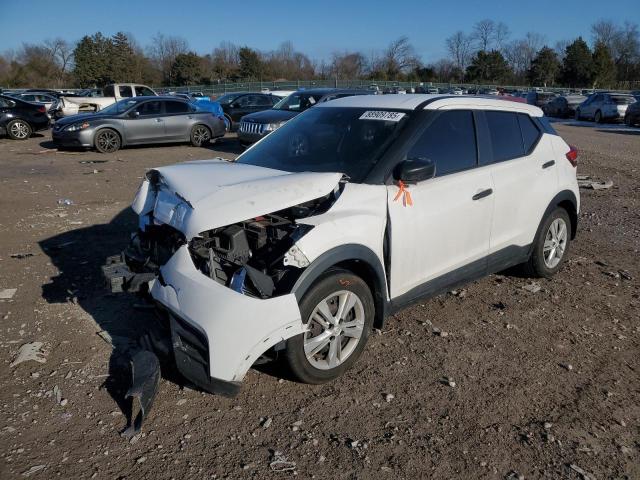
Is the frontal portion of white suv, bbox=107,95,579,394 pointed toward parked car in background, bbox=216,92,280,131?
no

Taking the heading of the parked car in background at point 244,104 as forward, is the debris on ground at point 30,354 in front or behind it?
in front

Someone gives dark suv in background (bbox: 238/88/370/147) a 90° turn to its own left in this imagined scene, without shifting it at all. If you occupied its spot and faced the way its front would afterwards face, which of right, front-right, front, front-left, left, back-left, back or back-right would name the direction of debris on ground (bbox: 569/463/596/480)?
front-right

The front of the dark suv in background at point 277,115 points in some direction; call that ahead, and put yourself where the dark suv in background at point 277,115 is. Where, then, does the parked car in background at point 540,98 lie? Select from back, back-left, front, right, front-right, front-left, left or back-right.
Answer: back

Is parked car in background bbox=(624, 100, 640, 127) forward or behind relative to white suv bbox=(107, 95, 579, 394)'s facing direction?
behind

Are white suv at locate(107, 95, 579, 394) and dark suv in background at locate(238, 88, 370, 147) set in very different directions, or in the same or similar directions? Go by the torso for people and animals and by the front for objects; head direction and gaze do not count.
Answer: same or similar directions

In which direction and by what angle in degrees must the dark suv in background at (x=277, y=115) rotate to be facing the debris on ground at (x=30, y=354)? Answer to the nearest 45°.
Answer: approximately 45° to its left

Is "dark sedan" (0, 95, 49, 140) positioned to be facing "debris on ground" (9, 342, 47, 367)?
no

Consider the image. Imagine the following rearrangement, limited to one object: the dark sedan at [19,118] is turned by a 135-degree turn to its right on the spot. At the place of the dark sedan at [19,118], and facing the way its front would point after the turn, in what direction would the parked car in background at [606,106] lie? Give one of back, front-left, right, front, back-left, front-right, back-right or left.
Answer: front-right

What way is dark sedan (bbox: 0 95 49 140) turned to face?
to the viewer's left

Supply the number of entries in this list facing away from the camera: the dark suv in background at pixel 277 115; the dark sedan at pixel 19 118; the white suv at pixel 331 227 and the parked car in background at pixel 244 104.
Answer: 0

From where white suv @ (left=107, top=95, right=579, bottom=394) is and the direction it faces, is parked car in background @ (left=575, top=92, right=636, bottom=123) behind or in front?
behind

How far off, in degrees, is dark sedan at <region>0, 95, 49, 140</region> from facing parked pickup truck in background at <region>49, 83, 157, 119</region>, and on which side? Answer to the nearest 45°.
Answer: approximately 135° to its right

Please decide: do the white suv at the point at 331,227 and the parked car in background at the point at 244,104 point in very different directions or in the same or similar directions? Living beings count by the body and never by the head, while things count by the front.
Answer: same or similar directions

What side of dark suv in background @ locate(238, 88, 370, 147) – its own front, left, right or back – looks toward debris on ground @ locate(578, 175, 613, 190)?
left

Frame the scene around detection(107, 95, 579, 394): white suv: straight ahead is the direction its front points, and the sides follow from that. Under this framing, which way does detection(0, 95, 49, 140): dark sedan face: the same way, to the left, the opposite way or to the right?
the same way

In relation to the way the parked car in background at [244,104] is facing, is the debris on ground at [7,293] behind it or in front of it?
in front

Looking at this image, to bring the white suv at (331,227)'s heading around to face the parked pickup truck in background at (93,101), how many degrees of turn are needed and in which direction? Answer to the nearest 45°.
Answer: approximately 90° to its right

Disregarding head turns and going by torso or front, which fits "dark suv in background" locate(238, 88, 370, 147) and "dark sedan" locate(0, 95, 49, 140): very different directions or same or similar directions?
same or similar directions

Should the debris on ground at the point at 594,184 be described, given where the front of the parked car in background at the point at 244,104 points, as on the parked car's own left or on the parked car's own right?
on the parked car's own left
